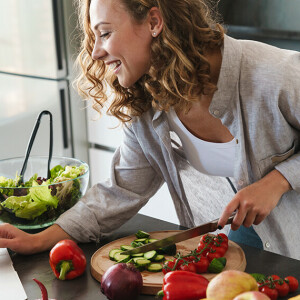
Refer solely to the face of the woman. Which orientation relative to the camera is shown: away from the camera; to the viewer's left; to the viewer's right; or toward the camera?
to the viewer's left

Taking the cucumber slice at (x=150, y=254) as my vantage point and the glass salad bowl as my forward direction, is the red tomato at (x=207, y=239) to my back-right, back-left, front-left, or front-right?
back-right
